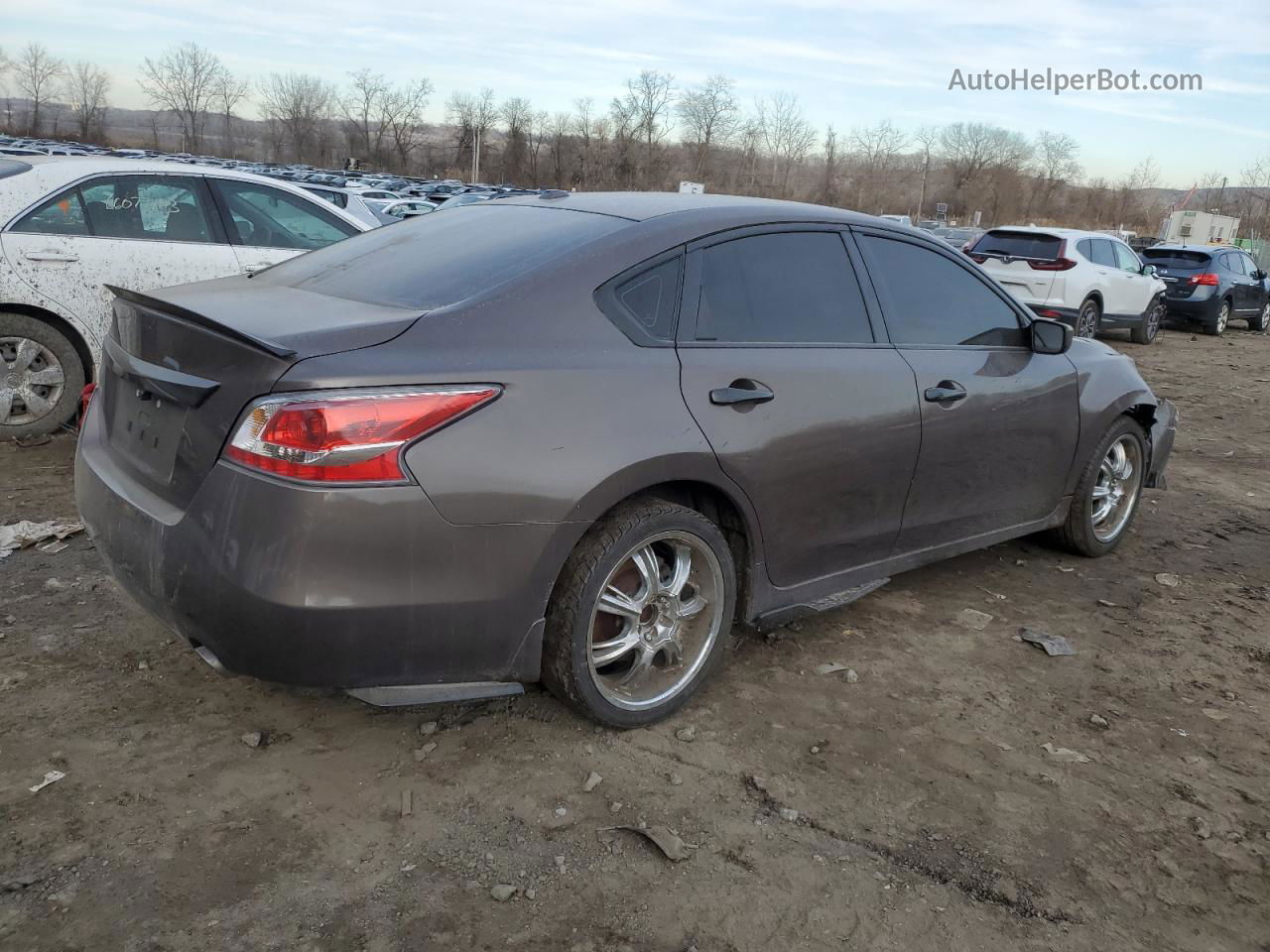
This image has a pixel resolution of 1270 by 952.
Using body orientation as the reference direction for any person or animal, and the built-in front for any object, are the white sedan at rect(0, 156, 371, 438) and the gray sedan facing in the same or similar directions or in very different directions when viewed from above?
same or similar directions

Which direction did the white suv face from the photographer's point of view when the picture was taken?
facing away from the viewer and to the right of the viewer

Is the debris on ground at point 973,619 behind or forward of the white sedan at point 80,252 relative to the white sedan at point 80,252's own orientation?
forward

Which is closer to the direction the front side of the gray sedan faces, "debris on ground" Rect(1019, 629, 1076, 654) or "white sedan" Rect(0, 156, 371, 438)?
the debris on ground

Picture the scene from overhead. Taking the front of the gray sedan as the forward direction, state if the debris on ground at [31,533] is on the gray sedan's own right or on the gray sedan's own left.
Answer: on the gray sedan's own left

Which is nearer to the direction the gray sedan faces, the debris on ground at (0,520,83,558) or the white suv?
the white suv

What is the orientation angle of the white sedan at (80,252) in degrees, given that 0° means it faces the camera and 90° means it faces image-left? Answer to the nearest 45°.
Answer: approximately 270°

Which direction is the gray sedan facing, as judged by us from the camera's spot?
facing away from the viewer and to the right of the viewer

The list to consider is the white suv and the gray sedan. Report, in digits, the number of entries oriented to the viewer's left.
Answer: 0
